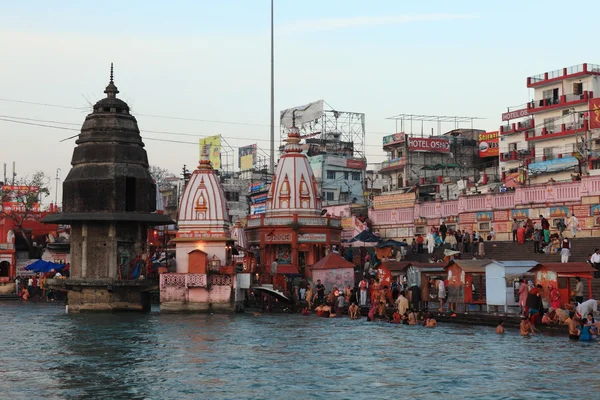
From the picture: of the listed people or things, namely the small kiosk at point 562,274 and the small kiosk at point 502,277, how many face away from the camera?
0

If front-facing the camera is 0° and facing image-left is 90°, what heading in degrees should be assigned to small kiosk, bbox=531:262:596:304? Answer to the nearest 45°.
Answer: approximately 315°

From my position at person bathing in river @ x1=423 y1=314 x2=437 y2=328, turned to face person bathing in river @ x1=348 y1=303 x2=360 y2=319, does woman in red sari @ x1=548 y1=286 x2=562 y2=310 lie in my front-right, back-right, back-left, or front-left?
back-right

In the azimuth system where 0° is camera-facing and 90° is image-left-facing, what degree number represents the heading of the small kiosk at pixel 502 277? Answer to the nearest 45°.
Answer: approximately 315°

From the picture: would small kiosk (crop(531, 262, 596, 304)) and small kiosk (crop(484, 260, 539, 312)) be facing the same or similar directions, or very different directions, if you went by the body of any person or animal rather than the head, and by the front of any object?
same or similar directions

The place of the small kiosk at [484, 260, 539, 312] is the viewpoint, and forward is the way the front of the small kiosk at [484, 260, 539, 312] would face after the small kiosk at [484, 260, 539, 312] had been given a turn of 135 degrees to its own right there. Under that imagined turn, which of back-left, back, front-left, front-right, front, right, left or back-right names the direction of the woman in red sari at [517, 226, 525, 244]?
right

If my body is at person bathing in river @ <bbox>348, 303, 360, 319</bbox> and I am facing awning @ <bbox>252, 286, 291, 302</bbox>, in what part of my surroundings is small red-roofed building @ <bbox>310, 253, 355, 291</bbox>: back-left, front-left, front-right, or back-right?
front-right

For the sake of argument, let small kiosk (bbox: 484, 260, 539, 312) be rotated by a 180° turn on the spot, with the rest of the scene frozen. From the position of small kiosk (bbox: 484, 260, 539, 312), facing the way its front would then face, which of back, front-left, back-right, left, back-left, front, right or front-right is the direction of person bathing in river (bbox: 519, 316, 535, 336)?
back-left
